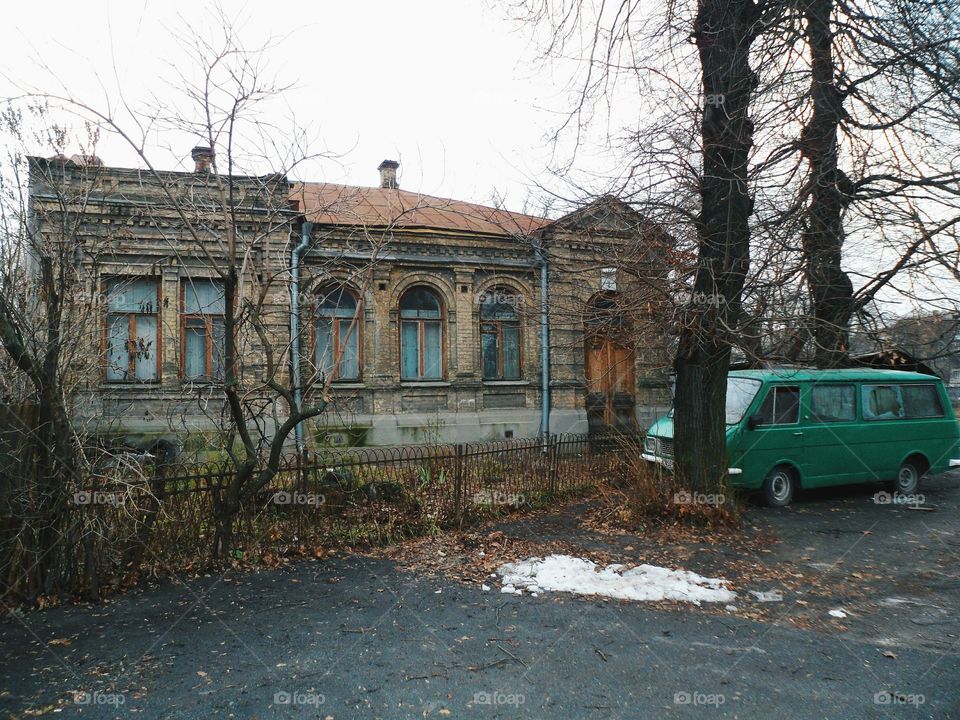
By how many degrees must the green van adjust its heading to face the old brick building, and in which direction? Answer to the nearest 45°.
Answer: approximately 45° to its right

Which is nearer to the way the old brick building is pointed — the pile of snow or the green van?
the pile of snow

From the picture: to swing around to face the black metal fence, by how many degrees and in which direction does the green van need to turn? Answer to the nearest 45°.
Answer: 0° — it already faces it

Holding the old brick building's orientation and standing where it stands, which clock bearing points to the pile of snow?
The pile of snow is roughly at 12 o'clock from the old brick building.

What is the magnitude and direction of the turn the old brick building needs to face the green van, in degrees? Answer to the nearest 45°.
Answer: approximately 45° to its left

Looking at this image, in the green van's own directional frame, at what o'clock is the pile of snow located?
The pile of snow is roughly at 11 o'clock from the green van.

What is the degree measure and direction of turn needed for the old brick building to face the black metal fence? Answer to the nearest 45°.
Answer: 0° — it already faces it

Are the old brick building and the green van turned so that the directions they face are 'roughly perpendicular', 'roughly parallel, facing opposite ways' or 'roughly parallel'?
roughly perpendicular

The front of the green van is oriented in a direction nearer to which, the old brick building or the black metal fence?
the black metal fence
